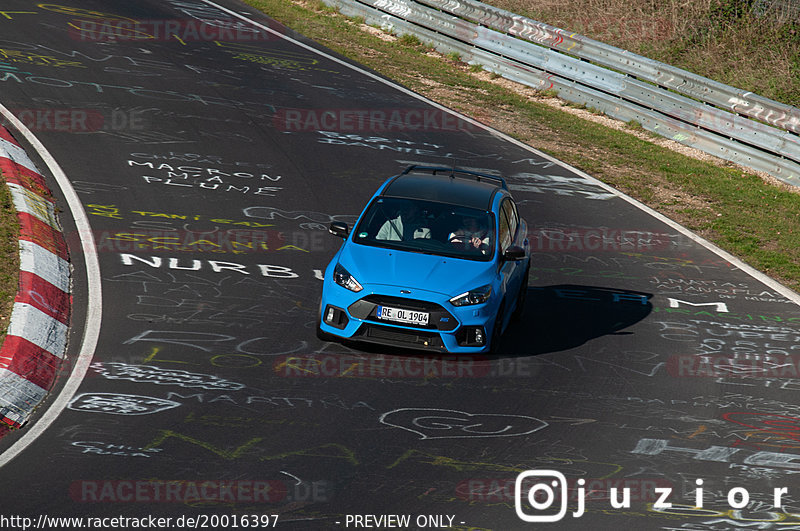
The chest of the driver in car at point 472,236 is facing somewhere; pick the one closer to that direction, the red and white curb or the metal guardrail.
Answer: the red and white curb

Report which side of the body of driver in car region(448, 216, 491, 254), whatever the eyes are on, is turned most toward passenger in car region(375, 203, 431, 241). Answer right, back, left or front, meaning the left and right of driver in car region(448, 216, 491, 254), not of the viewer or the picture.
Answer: right

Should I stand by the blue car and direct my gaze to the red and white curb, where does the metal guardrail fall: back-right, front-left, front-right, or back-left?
back-right

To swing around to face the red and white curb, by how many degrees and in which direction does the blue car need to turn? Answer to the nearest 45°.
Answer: approximately 90° to its right

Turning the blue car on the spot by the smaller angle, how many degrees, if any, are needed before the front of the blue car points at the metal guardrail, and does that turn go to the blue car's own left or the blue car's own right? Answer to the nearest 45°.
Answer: approximately 180°

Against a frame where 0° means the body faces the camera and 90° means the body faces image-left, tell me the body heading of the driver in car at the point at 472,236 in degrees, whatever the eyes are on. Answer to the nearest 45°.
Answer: approximately 0°

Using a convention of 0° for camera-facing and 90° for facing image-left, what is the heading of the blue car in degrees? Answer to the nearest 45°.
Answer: approximately 0°

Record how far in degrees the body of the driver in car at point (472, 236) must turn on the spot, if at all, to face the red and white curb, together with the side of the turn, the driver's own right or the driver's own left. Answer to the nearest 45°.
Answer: approximately 90° to the driver's own right
